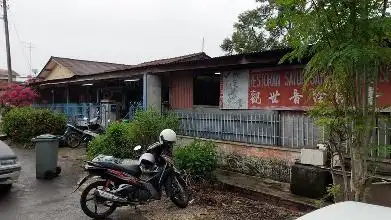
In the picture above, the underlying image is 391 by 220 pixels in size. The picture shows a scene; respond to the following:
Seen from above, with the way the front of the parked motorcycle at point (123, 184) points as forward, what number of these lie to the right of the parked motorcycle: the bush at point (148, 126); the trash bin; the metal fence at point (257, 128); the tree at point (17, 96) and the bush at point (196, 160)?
0

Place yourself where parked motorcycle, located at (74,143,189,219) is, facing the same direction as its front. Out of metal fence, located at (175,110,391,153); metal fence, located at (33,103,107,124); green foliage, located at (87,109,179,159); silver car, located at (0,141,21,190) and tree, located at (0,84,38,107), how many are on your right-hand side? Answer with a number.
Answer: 0

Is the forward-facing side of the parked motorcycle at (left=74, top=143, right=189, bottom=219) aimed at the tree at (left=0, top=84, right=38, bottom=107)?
no

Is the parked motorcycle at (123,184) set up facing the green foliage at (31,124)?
no

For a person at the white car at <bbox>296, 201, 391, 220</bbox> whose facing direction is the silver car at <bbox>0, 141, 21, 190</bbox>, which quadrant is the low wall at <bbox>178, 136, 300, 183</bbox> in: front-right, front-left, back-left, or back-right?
front-right

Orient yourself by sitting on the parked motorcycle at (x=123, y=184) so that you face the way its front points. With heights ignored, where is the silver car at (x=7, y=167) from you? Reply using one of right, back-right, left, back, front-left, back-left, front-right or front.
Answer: back-left

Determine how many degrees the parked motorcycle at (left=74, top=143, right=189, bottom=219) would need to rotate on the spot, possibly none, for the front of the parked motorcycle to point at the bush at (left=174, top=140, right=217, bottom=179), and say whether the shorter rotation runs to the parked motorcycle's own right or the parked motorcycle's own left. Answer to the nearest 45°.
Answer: approximately 45° to the parked motorcycle's own left

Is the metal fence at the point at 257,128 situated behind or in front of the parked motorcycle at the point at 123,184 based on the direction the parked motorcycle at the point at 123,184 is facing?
in front
